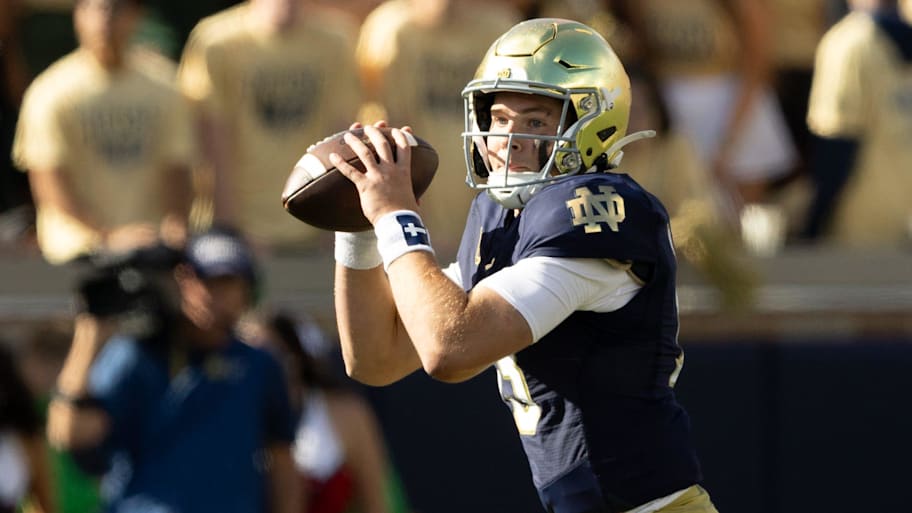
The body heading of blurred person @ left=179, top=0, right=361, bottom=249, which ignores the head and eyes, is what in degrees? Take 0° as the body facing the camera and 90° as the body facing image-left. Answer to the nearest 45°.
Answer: approximately 0°

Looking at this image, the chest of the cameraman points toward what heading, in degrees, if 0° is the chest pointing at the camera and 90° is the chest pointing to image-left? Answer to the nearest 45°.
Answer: approximately 0°

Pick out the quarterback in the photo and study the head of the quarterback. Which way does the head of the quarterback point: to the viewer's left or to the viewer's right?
to the viewer's left

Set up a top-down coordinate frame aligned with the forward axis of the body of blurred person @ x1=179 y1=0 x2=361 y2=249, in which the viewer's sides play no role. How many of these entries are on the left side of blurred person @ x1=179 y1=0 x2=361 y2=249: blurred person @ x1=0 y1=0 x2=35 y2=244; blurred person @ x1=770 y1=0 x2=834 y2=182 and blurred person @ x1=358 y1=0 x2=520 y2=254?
2

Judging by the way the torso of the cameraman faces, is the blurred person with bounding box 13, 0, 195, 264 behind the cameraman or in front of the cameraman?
behind

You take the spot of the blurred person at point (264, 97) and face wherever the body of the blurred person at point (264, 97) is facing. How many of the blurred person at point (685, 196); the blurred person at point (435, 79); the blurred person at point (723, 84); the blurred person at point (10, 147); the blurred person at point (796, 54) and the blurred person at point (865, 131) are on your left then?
5
